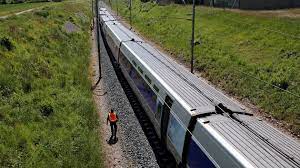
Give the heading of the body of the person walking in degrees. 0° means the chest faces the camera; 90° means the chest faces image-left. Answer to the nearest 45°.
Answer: approximately 180°

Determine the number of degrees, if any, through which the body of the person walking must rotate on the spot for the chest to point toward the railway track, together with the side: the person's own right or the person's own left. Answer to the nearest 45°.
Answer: approximately 90° to the person's own right
